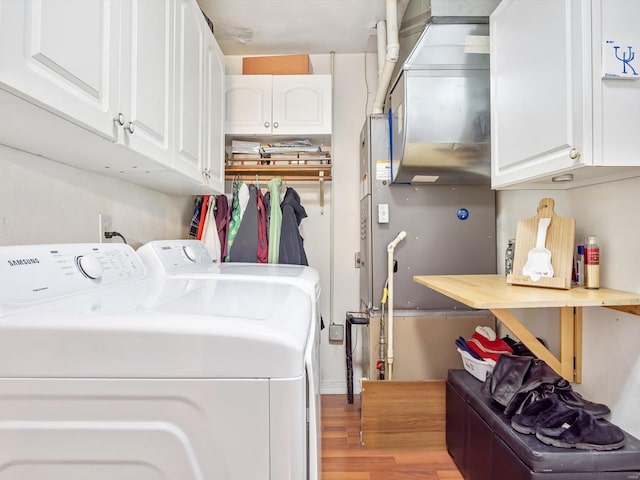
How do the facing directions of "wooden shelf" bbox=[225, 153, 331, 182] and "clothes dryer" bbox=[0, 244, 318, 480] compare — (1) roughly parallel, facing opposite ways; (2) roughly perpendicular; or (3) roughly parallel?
roughly perpendicular

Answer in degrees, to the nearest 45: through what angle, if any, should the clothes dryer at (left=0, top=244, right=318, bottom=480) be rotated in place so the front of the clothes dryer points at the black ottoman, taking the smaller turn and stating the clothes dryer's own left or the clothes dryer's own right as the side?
0° — it already faces it

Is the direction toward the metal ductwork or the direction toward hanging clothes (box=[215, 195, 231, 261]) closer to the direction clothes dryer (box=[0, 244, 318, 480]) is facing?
the metal ductwork

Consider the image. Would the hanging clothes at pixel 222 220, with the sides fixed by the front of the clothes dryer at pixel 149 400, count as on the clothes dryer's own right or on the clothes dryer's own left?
on the clothes dryer's own left

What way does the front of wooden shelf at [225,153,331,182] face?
toward the camera

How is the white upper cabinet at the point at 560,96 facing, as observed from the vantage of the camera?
facing the viewer and to the left of the viewer

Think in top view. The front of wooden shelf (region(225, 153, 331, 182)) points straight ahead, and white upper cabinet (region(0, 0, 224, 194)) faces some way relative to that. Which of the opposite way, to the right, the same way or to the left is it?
to the left

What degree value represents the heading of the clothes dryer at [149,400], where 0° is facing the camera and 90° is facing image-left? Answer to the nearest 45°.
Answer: approximately 270°
